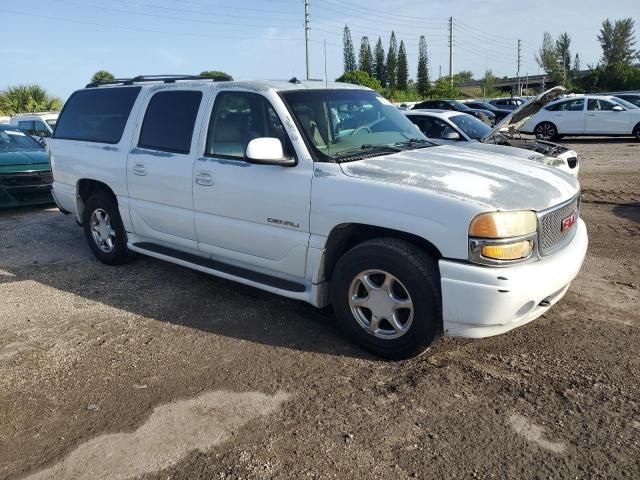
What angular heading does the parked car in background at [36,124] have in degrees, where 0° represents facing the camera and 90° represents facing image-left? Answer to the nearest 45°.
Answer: approximately 315°

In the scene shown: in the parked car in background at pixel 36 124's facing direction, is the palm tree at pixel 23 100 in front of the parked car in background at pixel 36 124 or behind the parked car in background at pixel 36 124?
behind

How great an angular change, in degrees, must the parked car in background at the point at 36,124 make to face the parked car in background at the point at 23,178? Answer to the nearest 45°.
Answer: approximately 45° to its right

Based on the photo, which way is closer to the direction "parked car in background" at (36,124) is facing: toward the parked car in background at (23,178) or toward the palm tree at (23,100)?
the parked car in background

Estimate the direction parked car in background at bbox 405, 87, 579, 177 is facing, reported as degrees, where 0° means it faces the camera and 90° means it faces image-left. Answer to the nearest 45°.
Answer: approximately 315°

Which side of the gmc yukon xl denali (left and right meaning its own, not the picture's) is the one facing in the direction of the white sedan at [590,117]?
left

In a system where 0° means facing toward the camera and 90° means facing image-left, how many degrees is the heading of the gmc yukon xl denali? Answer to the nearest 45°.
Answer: approximately 315°

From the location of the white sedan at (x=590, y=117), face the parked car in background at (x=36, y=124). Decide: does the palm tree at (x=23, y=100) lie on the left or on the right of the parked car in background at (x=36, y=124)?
right
